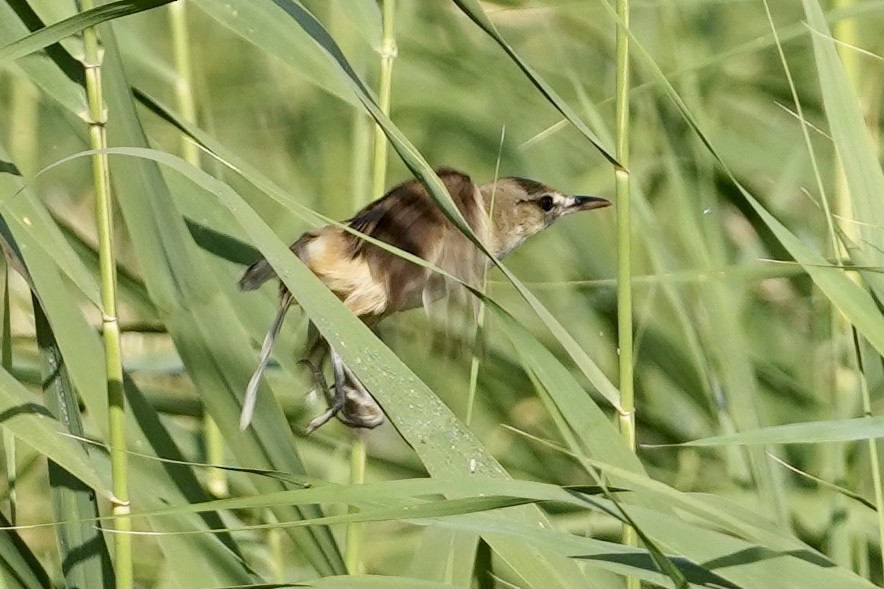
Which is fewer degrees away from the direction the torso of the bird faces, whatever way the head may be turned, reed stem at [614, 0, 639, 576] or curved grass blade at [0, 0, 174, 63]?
the reed stem

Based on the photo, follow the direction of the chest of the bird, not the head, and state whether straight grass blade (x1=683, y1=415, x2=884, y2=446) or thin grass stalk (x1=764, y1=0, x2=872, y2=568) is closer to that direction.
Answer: the thin grass stalk

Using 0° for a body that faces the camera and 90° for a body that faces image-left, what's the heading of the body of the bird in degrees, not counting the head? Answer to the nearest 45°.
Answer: approximately 270°

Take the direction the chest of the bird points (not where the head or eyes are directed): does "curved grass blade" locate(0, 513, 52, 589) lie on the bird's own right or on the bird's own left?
on the bird's own right

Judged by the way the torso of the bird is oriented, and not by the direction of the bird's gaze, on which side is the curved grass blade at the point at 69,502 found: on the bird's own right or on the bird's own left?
on the bird's own right

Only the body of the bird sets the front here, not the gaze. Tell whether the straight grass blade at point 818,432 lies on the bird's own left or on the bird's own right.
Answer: on the bird's own right

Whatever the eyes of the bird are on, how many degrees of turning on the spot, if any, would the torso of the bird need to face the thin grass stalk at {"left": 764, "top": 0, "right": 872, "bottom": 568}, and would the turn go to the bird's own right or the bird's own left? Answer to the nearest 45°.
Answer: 0° — it already faces it

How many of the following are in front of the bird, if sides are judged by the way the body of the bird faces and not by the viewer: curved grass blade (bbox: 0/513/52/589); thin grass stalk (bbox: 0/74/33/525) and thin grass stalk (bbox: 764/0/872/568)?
1
